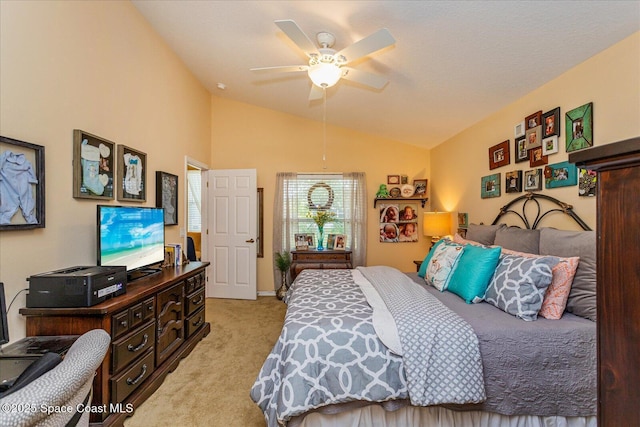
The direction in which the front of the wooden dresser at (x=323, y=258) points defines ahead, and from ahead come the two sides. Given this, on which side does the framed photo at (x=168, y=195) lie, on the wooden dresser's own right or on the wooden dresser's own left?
on the wooden dresser's own right

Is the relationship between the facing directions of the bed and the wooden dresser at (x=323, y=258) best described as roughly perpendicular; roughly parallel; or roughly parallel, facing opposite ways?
roughly perpendicular

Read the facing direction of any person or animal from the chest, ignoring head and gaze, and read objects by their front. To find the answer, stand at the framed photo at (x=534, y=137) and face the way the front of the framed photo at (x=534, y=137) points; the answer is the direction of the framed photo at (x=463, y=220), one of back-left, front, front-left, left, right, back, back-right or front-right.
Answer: right

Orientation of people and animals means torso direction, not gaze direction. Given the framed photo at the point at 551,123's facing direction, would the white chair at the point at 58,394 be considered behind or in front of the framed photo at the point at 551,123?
in front

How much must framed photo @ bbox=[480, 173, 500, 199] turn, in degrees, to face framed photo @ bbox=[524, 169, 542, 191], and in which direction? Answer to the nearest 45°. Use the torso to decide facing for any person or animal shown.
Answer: approximately 90° to its left

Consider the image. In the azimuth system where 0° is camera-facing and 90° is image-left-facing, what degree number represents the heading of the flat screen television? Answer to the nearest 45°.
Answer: approximately 315°

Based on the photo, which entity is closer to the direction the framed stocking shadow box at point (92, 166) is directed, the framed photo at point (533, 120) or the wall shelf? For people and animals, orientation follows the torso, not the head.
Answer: the framed photo

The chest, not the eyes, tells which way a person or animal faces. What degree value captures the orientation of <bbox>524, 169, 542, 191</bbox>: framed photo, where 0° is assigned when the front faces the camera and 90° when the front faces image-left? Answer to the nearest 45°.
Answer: approximately 45°

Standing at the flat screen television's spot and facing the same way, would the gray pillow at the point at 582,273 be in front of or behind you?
in front

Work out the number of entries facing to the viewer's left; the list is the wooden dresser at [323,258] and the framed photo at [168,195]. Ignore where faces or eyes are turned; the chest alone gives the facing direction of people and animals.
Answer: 0

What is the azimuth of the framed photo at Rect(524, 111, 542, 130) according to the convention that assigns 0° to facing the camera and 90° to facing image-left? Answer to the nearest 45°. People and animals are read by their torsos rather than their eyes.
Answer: approximately 45°

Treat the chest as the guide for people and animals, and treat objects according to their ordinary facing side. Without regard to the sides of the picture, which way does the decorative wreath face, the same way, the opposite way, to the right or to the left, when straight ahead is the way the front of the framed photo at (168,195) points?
to the right
